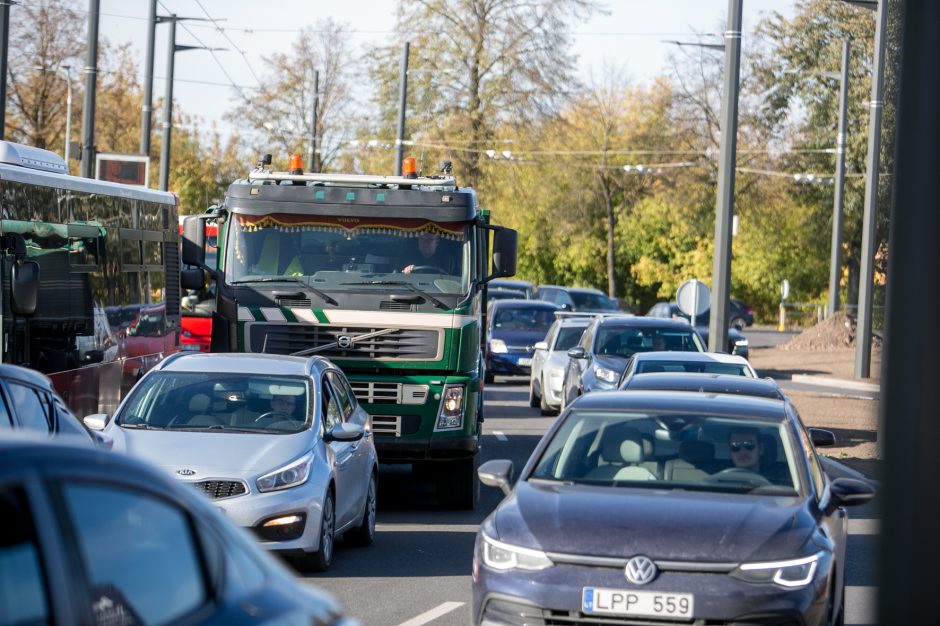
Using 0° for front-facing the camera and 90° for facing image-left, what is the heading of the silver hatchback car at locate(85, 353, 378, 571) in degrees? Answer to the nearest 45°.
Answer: approximately 45°

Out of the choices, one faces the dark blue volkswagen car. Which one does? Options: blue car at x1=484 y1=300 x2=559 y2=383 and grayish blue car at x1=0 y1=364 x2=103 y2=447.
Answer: the blue car

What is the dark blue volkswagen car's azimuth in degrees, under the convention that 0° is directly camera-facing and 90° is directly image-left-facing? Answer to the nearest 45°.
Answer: approximately 0°

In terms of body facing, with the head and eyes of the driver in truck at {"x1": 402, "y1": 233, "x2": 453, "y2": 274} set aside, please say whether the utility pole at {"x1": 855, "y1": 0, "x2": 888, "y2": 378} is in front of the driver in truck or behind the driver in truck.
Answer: behind

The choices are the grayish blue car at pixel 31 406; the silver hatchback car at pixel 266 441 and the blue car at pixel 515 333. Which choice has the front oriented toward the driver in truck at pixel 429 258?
the blue car

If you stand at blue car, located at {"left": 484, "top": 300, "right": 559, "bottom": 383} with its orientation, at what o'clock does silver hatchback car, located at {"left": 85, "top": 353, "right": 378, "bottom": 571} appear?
The silver hatchback car is roughly at 12 o'clock from the blue car.
